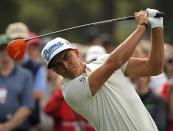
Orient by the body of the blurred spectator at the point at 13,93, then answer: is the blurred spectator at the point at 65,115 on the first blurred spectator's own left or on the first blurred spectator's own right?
on the first blurred spectator's own left

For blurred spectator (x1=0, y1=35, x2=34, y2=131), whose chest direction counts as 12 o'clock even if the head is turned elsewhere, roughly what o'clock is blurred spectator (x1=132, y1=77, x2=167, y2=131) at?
blurred spectator (x1=132, y1=77, x2=167, y2=131) is roughly at 10 o'clock from blurred spectator (x1=0, y1=35, x2=34, y2=131).

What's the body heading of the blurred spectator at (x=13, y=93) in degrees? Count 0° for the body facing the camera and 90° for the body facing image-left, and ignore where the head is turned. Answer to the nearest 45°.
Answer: approximately 0°
